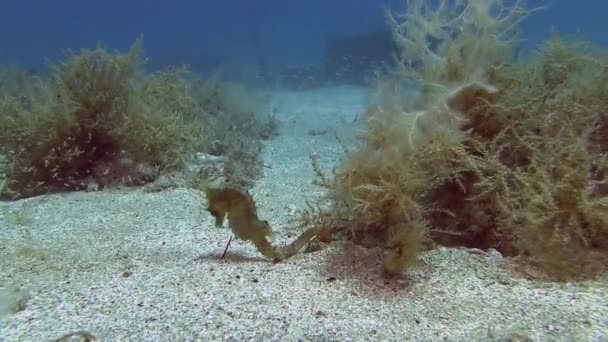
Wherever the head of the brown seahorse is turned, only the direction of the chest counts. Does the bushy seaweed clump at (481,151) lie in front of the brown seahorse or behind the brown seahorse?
behind

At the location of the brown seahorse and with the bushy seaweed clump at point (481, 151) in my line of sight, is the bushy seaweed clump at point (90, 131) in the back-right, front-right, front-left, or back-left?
back-left

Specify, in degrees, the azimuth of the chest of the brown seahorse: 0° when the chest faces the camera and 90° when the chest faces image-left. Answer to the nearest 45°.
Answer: approximately 90°

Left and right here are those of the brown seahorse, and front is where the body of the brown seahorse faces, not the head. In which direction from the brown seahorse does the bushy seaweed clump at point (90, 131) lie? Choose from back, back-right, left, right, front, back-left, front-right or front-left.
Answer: front-right

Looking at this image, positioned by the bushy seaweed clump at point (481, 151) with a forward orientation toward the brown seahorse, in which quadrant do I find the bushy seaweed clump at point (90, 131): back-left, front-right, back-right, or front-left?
front-right
